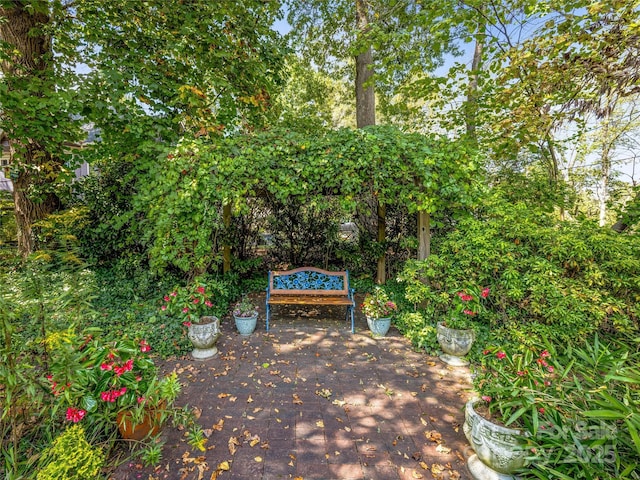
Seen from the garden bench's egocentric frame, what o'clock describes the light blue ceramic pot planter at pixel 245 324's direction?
The light blue ceramic pot planter is roughly at 2 o'clock from the garden bench.

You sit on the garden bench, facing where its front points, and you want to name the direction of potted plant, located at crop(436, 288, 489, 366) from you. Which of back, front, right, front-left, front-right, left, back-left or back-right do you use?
front-left

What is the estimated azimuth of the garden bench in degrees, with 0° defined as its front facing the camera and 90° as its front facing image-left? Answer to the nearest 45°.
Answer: approximately 0°

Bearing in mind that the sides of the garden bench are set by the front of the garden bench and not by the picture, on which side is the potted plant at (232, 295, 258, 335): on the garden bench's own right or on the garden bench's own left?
on the garden bench's own right

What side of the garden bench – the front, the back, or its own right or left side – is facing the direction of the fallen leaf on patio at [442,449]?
front

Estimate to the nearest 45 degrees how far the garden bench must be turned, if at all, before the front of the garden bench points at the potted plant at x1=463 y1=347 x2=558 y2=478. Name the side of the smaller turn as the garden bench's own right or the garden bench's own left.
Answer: approximately 45° to the garden bench's own left

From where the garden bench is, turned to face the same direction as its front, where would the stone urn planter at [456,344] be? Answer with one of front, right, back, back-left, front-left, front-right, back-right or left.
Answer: front-left

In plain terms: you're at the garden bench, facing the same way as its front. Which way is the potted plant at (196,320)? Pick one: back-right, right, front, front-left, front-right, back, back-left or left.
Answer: front-right

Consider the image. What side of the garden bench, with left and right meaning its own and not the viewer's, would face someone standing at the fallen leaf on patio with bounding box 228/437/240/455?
front

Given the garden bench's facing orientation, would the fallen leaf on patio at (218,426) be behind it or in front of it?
in front

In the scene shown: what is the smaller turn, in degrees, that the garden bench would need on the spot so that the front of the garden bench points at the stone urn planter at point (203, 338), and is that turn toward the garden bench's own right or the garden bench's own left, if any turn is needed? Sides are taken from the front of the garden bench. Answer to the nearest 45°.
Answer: approximately 45° to the garden bench's own right
